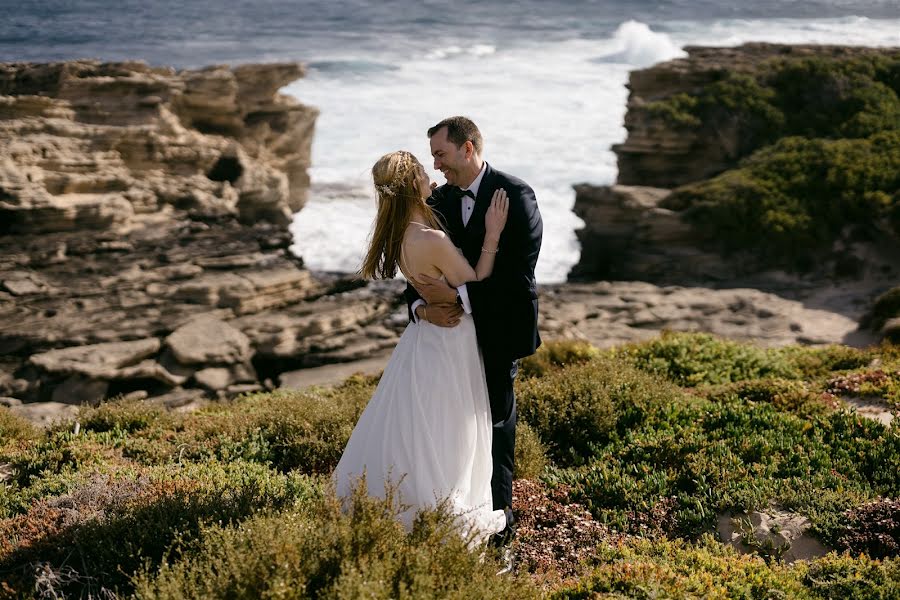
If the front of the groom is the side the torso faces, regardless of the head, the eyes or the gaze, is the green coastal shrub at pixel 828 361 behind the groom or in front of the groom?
behind

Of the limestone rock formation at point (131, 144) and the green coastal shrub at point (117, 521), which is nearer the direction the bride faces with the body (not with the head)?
the limestone rock formation

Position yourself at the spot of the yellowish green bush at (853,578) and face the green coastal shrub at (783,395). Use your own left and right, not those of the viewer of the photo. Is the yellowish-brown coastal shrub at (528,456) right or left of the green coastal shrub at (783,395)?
left

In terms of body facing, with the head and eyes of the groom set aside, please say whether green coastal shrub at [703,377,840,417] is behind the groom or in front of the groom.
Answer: behind

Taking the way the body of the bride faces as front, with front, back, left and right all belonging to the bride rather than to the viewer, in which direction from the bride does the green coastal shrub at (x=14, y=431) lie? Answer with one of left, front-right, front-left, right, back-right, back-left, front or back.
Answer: left

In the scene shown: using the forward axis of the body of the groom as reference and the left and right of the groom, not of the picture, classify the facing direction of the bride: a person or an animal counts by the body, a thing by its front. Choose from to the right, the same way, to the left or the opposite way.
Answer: the opposite way

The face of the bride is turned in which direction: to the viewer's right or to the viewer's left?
to the viewer's right

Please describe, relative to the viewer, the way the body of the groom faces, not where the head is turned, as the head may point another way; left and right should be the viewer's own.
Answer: facing the viewer and to the left of the viewer

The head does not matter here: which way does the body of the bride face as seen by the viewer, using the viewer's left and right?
facing away from the viewer and to the right of the viewer

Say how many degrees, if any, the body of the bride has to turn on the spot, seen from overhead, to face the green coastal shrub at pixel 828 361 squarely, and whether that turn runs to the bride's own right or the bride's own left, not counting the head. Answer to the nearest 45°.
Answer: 0° — they already face it

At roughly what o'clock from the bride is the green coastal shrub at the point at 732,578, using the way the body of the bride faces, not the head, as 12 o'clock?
The green coastal shrub is roughly at 2 o'clock from the bride.
